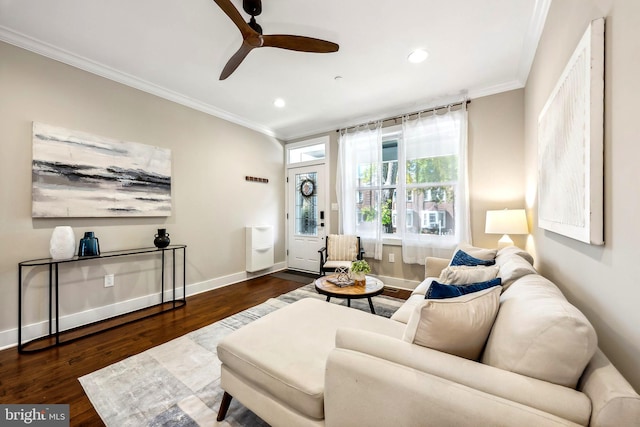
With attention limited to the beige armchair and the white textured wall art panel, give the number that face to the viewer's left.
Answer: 1

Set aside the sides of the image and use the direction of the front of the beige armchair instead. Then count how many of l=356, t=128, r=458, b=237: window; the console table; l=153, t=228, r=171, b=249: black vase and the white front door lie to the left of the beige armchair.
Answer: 1

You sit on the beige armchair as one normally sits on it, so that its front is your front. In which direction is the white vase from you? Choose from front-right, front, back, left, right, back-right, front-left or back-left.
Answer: front-right

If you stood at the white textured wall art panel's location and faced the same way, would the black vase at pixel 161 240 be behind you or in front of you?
in front

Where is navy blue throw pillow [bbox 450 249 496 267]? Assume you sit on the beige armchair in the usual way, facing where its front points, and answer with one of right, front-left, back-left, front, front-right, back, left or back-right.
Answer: front-left

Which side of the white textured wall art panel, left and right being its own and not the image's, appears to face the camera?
left

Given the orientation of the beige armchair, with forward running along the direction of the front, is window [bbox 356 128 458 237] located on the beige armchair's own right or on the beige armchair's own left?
on the beige armchair's own left

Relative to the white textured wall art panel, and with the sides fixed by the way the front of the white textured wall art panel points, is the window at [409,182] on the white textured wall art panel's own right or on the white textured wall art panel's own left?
on the white textured wall art panel's own right

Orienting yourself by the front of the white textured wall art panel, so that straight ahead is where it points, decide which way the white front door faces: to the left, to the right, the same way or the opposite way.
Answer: to the left

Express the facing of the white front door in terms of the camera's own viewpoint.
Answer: facing the viewer and to the left of the viewer

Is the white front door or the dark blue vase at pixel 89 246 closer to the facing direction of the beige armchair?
the dark blue vase

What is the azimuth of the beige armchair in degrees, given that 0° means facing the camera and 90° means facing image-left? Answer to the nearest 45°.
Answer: approximately 0°
